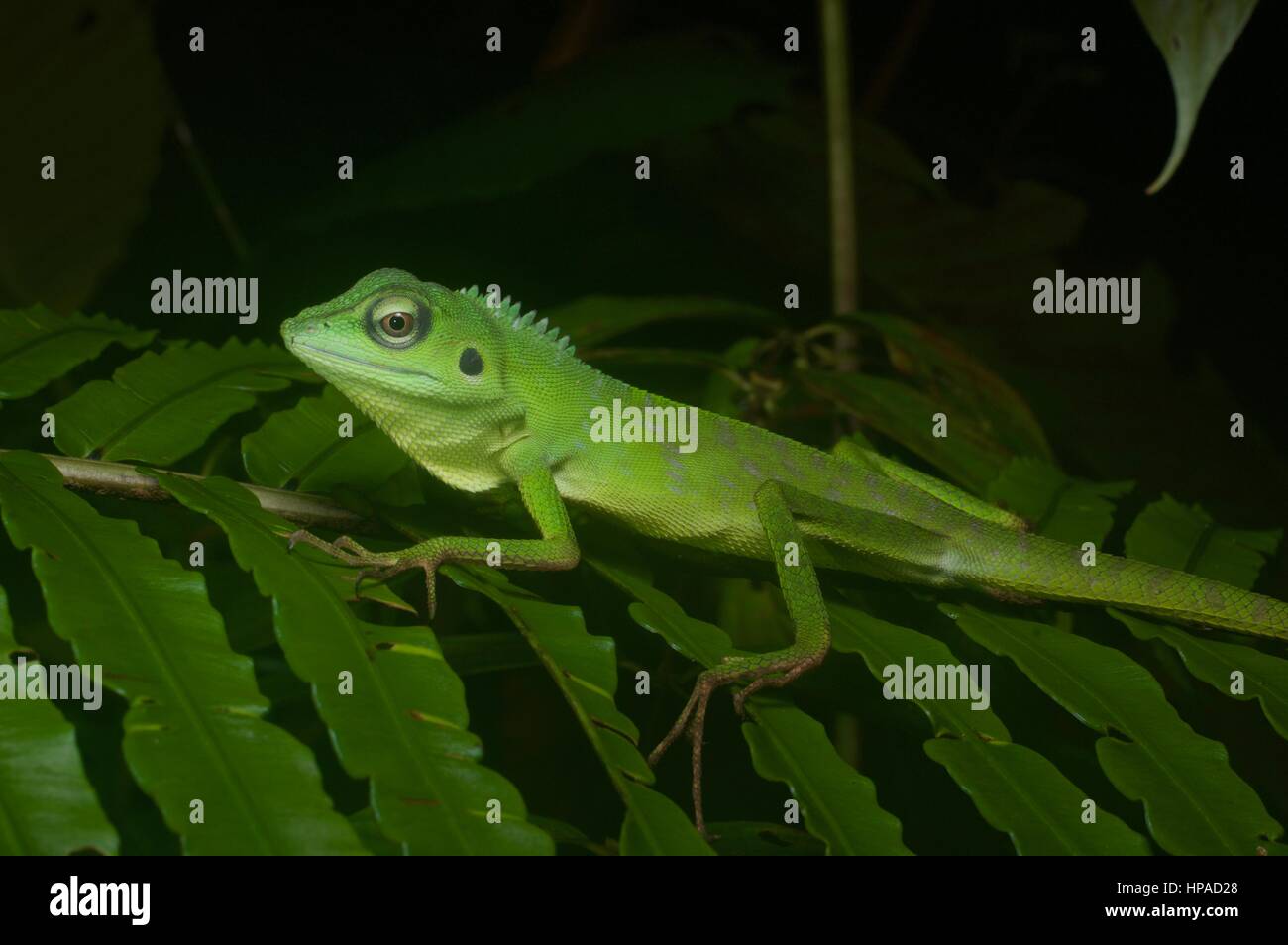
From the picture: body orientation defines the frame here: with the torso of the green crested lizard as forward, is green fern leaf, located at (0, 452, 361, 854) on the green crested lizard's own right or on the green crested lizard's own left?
on the green crested lizard's own left

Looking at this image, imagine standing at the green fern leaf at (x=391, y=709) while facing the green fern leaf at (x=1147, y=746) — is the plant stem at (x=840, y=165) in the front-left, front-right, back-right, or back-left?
front-left

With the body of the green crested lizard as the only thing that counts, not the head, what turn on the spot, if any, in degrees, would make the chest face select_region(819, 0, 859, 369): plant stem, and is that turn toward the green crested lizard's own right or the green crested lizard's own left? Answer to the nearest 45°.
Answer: approximately 90° to the green crested lizard's own right

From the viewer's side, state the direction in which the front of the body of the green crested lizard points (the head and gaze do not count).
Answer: to the viewer's left

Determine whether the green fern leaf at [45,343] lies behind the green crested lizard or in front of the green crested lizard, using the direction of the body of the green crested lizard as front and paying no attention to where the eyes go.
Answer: in front

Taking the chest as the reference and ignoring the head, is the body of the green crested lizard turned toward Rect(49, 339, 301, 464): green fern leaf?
yes

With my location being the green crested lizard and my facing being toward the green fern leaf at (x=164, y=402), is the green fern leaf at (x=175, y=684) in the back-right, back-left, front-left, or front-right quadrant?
front-left
